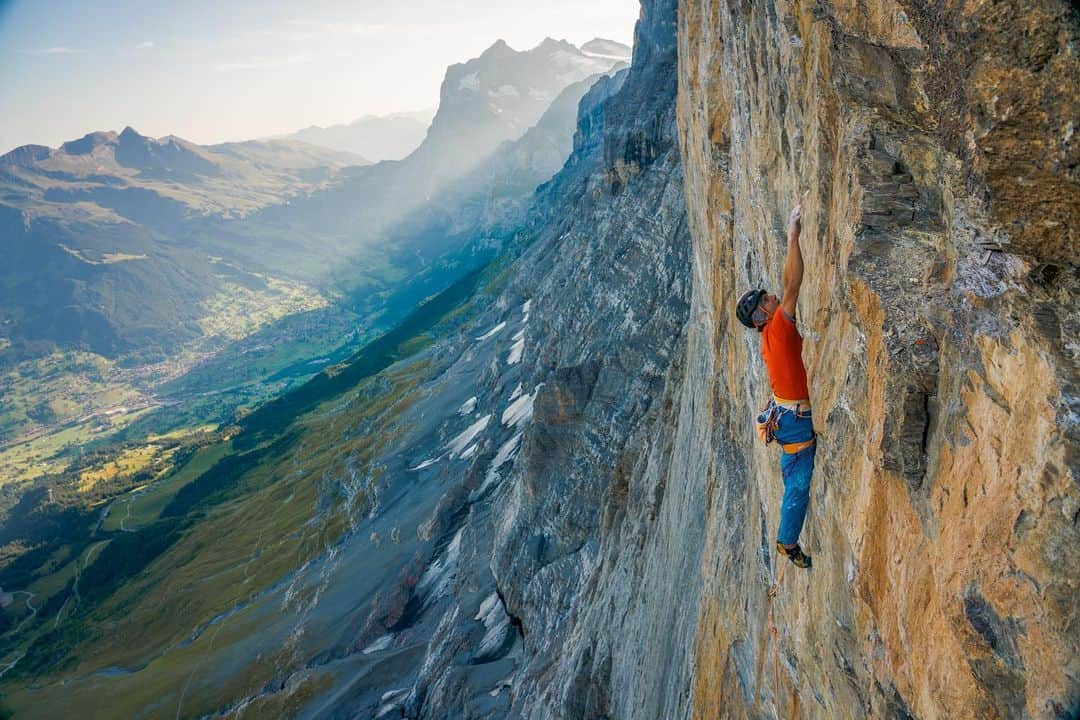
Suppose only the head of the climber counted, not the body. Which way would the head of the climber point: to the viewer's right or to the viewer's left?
to the viewer's right

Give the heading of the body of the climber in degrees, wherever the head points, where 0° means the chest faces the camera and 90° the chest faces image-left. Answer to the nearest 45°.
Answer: approximately 270°
